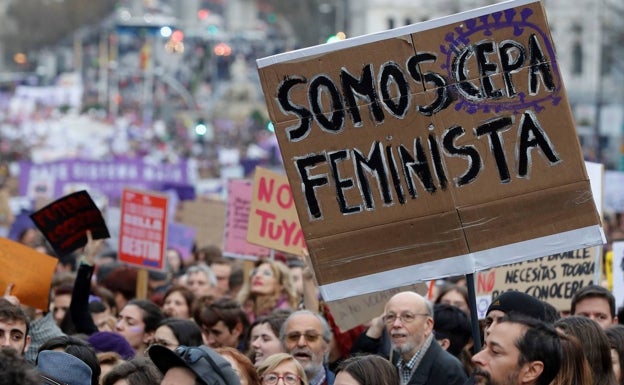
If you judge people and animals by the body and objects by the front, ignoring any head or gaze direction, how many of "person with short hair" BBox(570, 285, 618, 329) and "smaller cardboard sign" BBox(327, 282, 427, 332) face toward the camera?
2

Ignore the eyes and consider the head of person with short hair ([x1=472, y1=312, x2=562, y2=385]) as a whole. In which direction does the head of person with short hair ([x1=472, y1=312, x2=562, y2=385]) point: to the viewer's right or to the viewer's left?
to the viewer's left

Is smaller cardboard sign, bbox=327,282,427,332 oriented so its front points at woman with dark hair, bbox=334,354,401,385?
yes

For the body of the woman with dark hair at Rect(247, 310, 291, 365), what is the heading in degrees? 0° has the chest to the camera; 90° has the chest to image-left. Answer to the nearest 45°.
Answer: approximately 45°

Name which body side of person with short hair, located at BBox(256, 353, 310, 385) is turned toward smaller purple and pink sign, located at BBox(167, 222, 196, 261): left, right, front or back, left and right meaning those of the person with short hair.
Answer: back

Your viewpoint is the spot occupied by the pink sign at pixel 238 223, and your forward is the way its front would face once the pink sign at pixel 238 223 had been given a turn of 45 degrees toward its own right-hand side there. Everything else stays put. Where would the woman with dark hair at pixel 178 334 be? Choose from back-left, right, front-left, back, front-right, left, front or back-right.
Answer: front-left

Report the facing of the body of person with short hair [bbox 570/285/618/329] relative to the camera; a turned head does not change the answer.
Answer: toward the camera

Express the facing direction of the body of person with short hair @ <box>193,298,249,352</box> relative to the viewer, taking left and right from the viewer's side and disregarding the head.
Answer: facing the viewer and to the left of the viewer

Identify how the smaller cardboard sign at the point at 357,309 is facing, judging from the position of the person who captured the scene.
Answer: facing the viewer

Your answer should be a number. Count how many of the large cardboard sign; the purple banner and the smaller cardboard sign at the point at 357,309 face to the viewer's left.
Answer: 0
